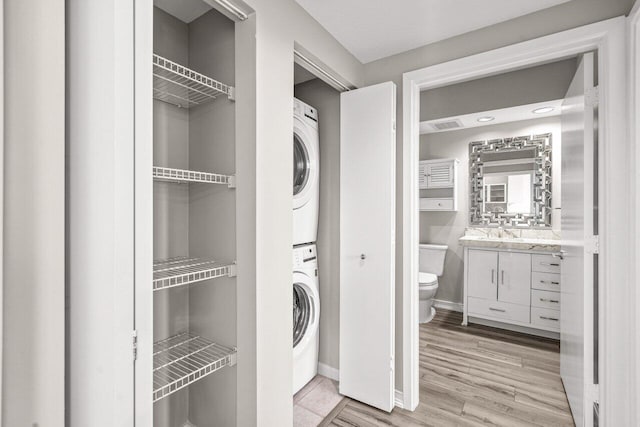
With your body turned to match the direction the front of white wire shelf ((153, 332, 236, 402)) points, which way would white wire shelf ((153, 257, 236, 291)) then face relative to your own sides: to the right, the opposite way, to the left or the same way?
the same way

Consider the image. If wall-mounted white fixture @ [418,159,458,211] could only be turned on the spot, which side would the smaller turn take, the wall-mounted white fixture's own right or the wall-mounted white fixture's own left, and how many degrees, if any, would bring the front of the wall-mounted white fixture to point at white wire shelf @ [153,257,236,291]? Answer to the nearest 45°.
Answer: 0° — it already faces it

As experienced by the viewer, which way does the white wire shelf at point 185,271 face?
facing the viewer and to the right of the viewer

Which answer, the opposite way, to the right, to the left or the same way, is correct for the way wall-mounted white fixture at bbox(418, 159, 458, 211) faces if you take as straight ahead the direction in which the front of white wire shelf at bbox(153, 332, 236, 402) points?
to the right

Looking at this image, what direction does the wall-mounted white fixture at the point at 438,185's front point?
toward the camera

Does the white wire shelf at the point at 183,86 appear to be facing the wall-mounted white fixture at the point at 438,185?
no

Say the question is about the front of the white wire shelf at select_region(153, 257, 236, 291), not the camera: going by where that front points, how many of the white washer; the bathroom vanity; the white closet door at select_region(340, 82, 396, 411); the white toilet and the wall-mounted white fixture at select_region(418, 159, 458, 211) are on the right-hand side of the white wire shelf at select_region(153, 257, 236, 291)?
0

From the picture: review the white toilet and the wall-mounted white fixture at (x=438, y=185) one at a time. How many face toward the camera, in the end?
2

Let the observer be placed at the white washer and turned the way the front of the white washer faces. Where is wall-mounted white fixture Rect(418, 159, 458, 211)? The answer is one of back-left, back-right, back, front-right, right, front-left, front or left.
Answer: left

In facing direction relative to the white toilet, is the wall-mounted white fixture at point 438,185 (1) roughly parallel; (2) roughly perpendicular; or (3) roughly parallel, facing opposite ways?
roughly parallel

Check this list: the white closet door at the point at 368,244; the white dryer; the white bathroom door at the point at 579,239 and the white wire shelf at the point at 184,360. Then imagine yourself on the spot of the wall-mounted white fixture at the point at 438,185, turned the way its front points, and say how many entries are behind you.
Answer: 0

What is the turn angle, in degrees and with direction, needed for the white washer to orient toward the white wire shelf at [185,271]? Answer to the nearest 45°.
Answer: approximately 90° to its right

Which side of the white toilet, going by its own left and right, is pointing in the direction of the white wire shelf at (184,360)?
front

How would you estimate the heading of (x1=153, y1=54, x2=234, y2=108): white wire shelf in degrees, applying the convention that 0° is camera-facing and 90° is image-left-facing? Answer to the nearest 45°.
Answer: approximately 315°

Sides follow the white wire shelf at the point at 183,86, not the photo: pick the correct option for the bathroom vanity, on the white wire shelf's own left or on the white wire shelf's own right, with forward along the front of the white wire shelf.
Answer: on the white wire shelf's own left

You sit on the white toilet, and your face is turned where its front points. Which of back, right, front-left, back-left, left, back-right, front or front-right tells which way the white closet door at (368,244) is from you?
front

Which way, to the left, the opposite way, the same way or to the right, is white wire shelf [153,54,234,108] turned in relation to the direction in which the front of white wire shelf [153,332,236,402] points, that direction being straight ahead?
the same way
